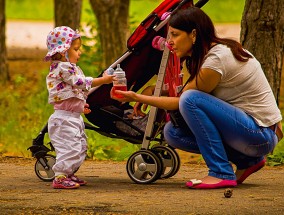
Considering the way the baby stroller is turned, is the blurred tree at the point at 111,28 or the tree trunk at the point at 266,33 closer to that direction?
the blurred tree

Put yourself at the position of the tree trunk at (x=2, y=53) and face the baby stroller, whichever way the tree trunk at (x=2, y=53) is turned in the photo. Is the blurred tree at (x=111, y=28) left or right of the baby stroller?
left

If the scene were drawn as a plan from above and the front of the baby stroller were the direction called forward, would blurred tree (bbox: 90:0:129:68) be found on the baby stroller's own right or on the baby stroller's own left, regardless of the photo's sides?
on the baby stroller's own right

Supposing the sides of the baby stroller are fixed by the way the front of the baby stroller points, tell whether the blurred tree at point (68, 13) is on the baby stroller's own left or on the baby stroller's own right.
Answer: on the baby stroller's own right

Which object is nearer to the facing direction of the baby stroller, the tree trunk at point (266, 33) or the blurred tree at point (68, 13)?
the blurred tree

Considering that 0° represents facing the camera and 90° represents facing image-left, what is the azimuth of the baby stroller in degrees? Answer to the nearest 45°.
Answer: approximately 90°
